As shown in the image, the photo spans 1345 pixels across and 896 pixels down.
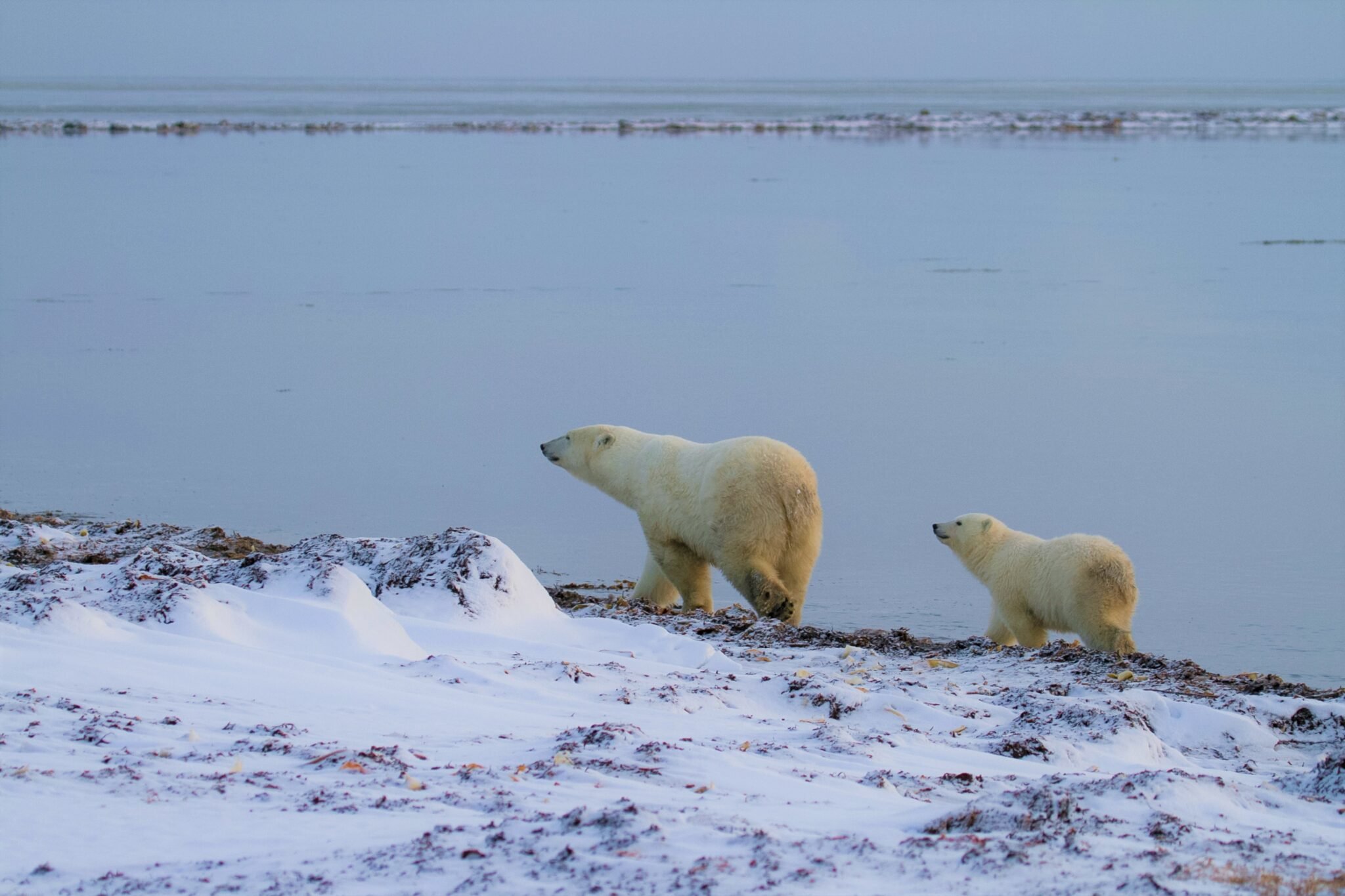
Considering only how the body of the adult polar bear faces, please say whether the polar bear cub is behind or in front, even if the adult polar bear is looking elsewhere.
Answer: behind

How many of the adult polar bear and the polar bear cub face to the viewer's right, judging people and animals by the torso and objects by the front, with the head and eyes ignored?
0

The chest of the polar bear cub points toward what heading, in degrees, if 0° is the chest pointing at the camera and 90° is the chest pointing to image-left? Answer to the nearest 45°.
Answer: approximately 90°

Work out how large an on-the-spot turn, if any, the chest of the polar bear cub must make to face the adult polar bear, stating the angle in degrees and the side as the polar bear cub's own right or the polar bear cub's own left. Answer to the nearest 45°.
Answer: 0° — it already faces it

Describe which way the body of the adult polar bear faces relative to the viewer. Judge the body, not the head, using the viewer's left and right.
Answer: facing away from the viewer and to the left of the viewer
